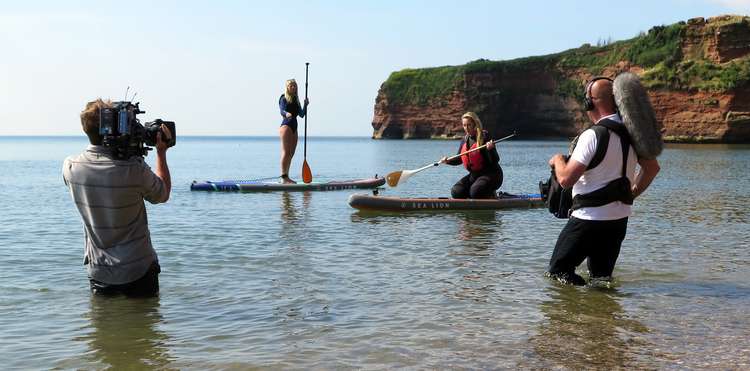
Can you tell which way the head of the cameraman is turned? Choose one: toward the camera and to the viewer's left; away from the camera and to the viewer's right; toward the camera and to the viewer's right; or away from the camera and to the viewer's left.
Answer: away from the camera and to the viewer's right

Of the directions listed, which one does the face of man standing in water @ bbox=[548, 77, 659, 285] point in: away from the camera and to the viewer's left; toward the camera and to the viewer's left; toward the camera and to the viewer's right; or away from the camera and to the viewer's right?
away from the camera and to the viewer's left

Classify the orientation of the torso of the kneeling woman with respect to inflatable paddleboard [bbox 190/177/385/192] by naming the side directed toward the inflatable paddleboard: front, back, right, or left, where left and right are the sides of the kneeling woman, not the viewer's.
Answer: right

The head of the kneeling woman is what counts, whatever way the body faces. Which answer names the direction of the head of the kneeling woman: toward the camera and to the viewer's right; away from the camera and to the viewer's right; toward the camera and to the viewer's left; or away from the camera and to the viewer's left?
toward the camera and to the viewer's left

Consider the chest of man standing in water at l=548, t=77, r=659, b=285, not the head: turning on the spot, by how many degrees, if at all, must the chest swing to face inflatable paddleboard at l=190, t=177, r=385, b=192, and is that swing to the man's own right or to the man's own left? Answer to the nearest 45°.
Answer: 0° — they already face it

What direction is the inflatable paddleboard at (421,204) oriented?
to the viewer's left

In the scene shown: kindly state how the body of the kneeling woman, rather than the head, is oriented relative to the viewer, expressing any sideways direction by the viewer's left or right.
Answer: facing the viewer and to the left of the viewer

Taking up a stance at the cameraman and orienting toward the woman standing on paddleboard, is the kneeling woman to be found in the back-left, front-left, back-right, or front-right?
front-right

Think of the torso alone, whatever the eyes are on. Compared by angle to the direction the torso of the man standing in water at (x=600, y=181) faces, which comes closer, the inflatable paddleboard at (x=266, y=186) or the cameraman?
the inflatable paddleboard

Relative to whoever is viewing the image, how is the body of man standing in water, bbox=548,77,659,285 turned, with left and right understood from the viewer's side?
facing away from the viewer and to the left of the viewer
